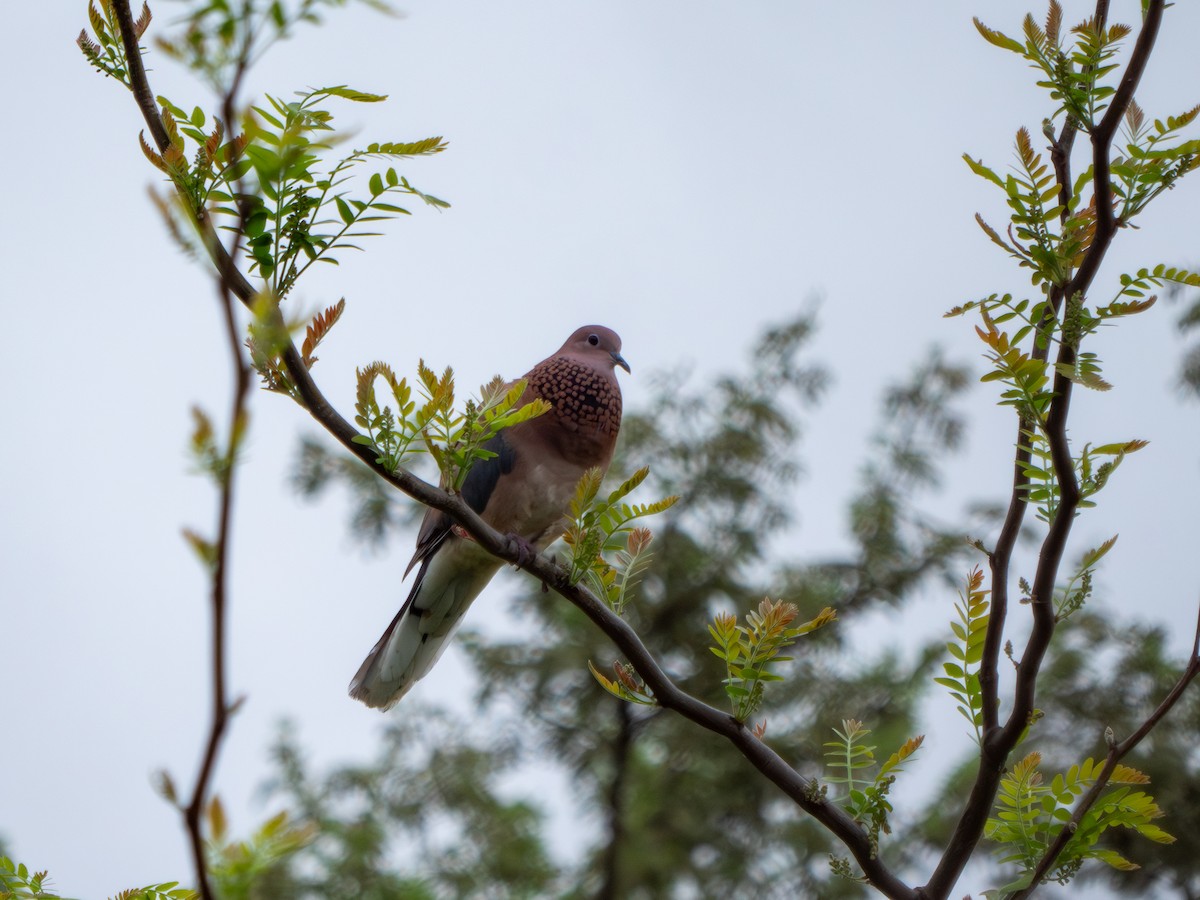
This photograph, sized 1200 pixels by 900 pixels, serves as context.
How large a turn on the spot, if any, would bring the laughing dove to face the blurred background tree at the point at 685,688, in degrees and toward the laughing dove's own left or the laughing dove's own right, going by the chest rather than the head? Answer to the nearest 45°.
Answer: approximately 135° to the laughing dove's own left

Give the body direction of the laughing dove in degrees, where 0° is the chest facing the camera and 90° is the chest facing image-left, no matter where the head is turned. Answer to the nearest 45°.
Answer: approximately 315°
